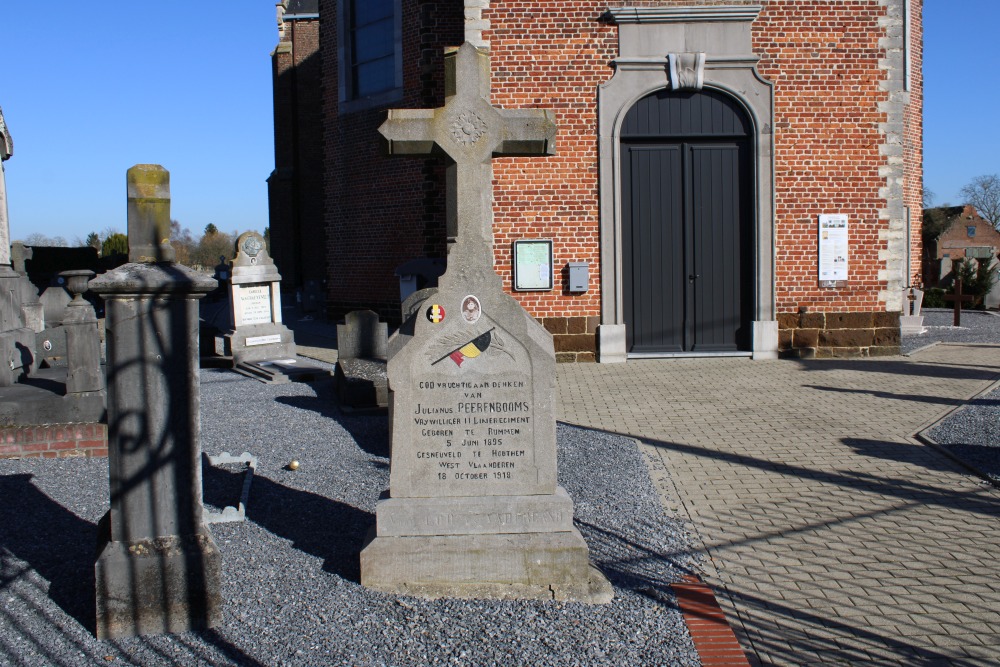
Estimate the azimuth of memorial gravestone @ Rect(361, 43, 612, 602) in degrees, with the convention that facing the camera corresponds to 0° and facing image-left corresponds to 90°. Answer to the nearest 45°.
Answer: approximately 0°

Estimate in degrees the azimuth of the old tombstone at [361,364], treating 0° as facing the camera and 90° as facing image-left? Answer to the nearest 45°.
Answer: approximately 0°

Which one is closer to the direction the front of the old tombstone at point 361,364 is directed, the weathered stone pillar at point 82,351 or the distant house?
the weathered stone pillar

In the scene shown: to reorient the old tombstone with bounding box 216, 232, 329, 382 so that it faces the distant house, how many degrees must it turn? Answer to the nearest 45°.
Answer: approximately 90° to its left

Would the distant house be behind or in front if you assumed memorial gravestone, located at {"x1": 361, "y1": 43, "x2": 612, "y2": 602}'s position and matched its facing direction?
behind

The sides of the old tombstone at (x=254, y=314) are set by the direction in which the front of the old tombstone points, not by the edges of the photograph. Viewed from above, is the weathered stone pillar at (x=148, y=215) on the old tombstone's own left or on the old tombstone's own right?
on the old tombstone's own right

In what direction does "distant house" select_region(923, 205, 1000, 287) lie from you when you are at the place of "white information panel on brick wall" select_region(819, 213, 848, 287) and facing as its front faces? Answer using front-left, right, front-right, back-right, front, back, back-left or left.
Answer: back

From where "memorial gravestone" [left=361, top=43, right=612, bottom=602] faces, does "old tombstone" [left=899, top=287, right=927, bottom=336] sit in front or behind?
behind
